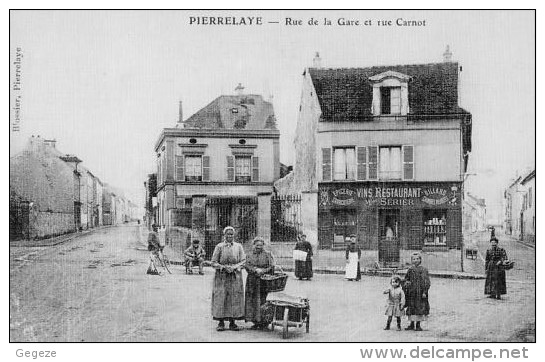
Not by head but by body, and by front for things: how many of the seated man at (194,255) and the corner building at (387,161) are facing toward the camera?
2

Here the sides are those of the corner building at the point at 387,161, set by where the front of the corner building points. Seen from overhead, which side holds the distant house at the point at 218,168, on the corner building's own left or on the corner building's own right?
on the corner building's own right

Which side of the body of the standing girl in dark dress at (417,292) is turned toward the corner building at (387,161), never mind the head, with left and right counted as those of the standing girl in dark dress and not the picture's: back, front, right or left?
back

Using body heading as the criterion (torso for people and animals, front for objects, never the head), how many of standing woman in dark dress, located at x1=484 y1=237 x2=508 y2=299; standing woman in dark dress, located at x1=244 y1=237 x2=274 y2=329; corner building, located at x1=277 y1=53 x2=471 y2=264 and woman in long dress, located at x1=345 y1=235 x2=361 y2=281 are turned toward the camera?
4

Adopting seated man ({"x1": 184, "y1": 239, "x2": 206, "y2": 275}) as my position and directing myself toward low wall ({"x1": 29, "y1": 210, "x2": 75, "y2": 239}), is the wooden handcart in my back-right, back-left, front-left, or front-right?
back-left

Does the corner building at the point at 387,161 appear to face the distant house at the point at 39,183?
no

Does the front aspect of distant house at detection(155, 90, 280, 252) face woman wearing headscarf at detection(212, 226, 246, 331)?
yes

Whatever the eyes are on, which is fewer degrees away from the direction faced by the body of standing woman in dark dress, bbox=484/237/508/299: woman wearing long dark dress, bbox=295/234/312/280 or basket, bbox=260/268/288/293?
the basket

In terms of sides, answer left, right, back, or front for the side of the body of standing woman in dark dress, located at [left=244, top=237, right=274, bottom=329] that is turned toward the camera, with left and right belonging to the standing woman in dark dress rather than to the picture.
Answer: front

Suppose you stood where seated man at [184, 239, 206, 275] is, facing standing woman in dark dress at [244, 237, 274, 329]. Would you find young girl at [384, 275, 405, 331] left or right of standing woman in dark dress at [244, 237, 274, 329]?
left

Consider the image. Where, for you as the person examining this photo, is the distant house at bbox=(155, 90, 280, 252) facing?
facing the viewer

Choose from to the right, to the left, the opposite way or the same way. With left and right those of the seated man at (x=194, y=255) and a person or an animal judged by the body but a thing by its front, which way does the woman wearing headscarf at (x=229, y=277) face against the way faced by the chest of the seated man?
the same way

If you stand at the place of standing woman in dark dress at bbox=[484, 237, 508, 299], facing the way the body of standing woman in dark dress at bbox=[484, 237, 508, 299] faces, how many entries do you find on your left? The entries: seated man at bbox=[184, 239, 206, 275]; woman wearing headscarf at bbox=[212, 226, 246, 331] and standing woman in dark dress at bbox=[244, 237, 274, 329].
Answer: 0

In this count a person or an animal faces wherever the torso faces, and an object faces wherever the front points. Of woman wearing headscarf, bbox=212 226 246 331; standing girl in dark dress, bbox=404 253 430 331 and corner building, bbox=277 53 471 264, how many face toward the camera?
3

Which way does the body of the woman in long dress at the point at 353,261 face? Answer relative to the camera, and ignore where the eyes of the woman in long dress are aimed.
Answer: toward the camera

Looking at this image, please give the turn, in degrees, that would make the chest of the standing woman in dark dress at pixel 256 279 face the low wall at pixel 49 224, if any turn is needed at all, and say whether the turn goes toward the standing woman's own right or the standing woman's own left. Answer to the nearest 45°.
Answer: approximately 135° to the standing woman's own right

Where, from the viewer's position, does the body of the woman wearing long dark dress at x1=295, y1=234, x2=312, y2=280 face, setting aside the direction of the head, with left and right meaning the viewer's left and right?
facing the viewer and to the left of the viewer
